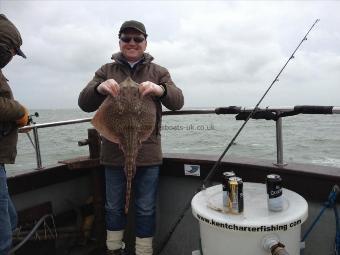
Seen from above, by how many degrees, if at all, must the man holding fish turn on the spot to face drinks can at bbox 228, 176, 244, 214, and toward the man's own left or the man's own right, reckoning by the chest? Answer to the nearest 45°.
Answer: approximately 45° to the man's own left

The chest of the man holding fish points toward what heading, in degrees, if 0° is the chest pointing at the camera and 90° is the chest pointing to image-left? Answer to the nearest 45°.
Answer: approximately 0°

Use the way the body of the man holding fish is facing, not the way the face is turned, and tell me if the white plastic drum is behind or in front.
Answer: in front

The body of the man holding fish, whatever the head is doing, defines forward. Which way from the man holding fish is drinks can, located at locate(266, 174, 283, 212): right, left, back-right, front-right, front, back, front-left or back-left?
front-left
